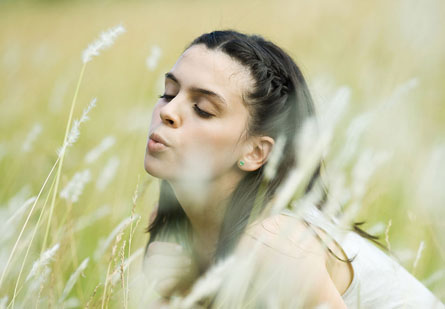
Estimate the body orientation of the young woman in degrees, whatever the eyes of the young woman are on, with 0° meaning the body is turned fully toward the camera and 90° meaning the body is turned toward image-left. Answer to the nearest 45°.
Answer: approximately 45°
